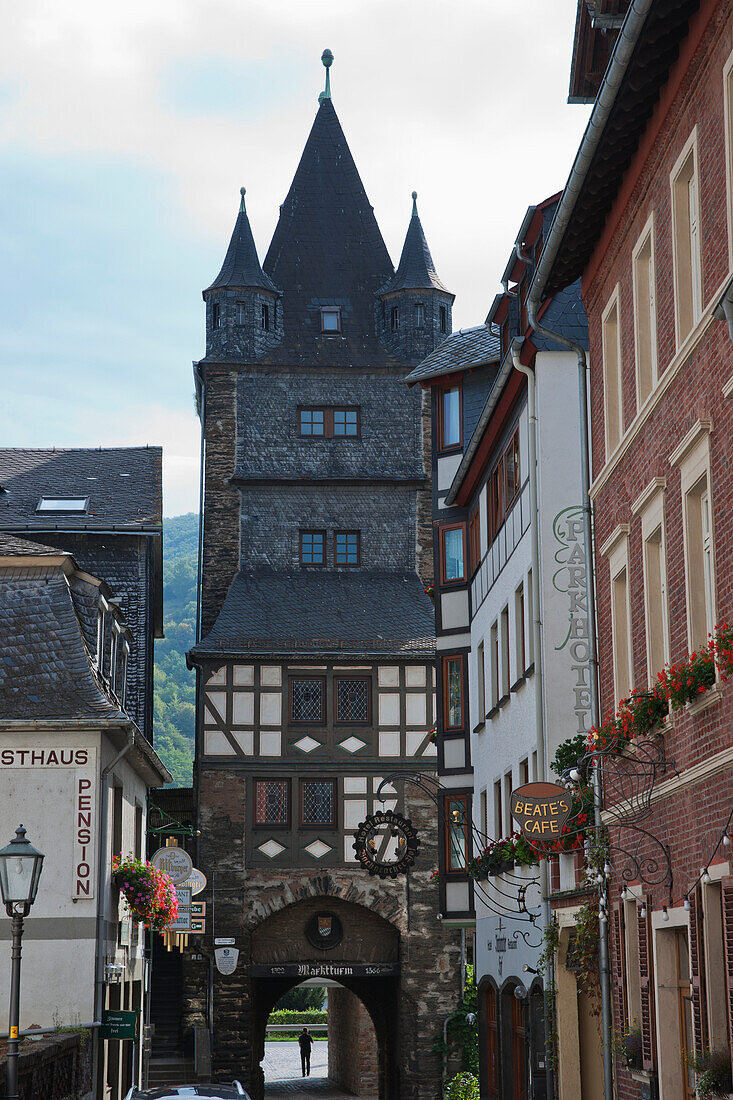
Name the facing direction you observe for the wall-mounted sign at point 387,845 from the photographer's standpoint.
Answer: facing the viewer

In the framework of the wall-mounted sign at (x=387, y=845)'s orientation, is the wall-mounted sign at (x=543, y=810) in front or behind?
in front

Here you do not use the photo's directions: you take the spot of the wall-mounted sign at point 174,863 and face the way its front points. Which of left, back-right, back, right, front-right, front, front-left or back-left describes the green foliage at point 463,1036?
back-left

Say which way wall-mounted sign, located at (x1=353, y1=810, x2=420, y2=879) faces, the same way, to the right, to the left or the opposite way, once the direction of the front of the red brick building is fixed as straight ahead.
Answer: to the left

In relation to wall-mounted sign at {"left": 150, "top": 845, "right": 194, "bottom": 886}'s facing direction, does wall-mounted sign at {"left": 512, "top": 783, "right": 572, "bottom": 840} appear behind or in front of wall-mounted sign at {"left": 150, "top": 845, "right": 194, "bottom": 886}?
in front

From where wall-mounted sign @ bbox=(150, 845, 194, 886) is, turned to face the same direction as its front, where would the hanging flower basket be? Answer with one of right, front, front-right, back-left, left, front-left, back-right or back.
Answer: front

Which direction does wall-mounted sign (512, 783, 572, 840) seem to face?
toward the camera

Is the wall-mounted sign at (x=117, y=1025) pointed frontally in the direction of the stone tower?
no
